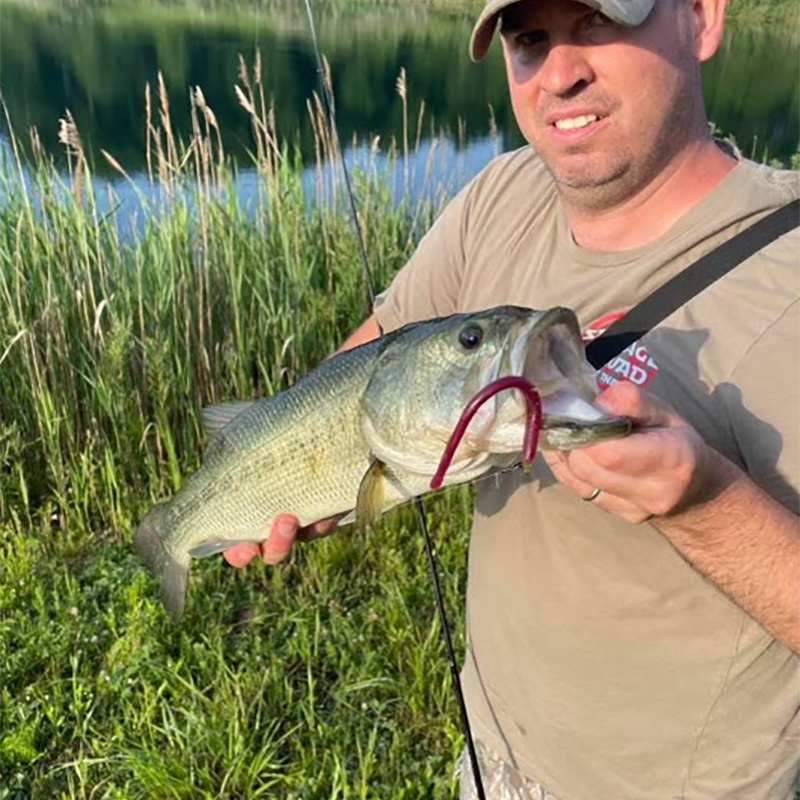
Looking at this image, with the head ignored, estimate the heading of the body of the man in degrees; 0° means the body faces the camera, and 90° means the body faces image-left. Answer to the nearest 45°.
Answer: approximately 45°
